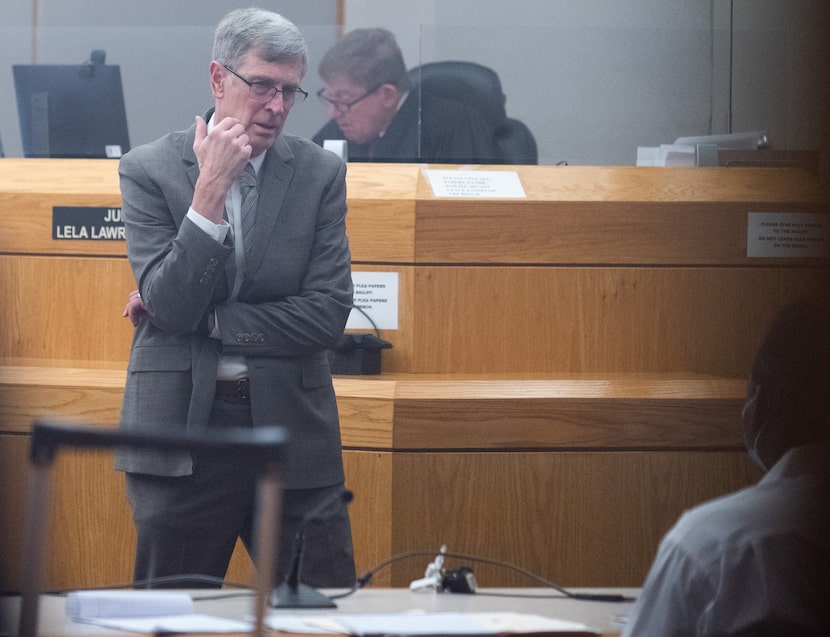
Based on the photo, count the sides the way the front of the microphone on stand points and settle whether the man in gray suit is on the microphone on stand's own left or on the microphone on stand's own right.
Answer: on the microphone on stand's own left

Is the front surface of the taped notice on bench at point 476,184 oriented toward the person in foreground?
yes

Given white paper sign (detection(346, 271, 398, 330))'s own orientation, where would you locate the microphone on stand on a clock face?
The microphone on stand is roughly at 12 o'clock from the white paper sign.

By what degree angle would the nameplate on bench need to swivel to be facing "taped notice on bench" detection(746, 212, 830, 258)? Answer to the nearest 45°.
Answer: approximately 90° to its left

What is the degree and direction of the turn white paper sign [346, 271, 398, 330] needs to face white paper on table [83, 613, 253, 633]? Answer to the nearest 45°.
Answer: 0° — it already faces it

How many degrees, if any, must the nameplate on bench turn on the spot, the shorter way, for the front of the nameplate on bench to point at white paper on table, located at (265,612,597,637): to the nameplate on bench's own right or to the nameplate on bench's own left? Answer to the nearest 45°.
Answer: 0° — it already faces it

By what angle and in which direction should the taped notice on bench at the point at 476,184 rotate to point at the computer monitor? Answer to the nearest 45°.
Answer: approximately 90° to its right

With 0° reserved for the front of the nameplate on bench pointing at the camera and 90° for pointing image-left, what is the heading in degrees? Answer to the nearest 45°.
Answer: approximately 0°

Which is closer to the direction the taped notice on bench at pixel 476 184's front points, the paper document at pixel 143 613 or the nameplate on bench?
the paper document
